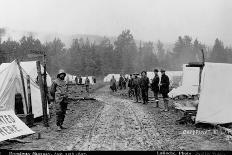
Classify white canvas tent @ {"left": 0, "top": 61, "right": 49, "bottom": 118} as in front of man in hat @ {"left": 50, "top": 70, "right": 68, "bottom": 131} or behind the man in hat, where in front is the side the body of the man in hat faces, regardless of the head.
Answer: behind

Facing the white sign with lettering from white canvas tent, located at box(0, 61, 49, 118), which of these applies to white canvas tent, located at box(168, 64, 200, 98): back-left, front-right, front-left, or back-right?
back-left

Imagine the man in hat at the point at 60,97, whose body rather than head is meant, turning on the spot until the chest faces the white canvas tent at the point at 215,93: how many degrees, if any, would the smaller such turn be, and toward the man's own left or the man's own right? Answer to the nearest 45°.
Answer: approximately 45° to the man's own left

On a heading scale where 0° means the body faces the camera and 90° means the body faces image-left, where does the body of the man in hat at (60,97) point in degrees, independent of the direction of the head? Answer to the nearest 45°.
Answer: approximately 315°

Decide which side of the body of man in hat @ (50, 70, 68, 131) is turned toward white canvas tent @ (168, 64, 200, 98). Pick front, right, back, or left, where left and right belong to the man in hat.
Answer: left

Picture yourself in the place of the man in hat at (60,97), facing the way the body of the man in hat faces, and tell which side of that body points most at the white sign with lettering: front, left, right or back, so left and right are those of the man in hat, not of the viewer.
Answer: right
